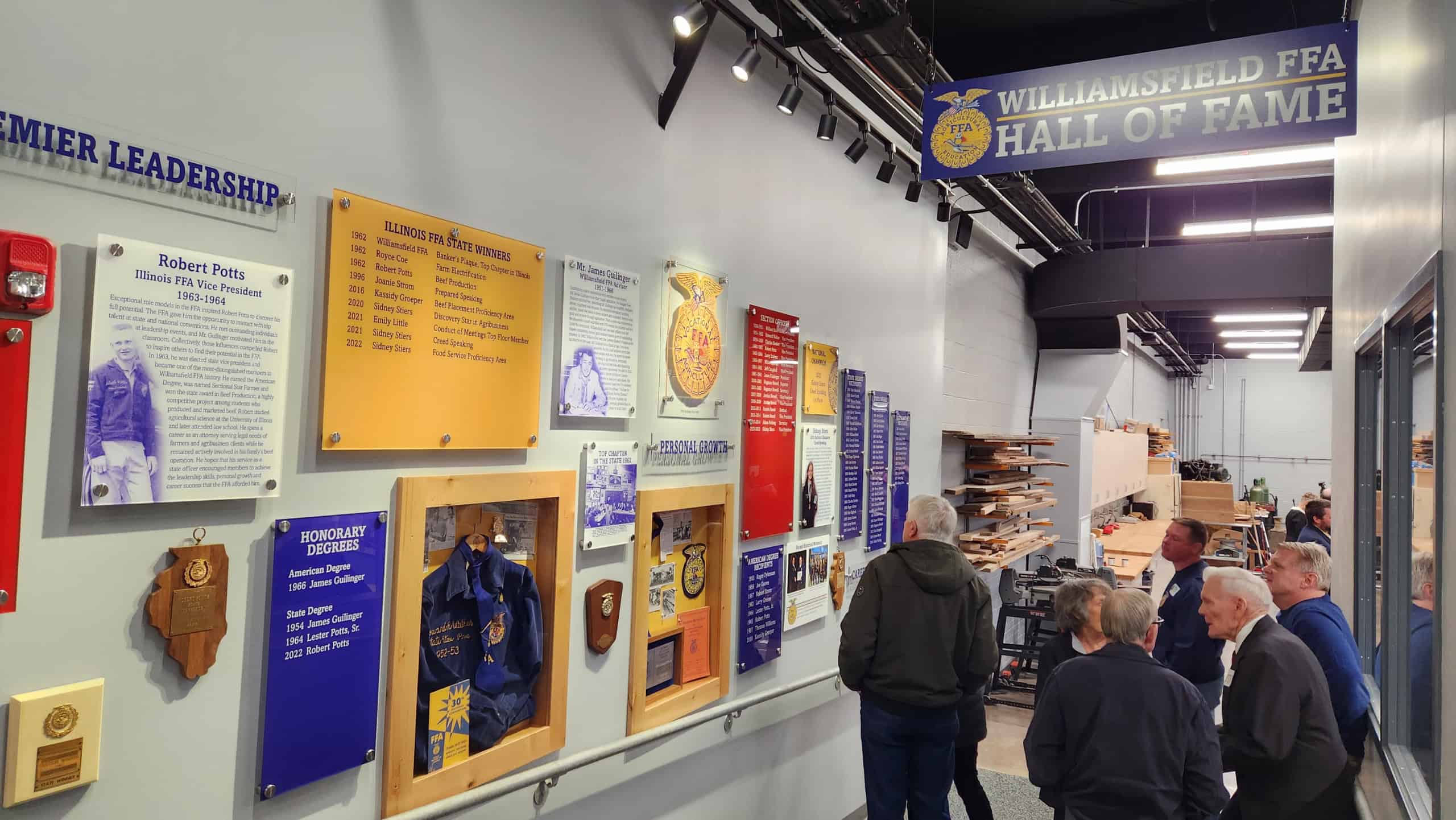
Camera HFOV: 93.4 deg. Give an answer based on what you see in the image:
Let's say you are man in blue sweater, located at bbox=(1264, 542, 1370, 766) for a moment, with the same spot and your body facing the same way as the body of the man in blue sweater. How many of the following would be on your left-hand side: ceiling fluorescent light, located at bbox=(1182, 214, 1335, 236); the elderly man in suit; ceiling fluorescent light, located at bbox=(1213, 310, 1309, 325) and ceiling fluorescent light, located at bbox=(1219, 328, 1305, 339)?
1

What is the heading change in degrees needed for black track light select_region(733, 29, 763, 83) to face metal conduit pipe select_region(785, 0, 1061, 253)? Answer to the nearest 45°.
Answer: approximately 180°

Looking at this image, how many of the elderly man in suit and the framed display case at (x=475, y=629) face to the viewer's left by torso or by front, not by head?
1

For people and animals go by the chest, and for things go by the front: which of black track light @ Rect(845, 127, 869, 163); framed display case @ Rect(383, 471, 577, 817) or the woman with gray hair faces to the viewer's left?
the black track light

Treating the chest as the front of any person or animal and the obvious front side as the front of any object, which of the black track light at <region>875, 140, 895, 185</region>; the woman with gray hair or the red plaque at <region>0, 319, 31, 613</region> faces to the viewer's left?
the black track light

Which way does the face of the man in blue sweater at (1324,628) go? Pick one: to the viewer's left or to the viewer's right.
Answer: to the viewer's left

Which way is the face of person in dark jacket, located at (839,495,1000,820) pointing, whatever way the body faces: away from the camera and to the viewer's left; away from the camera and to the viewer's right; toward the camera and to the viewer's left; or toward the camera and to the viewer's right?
away from the camera and to the viewer's left

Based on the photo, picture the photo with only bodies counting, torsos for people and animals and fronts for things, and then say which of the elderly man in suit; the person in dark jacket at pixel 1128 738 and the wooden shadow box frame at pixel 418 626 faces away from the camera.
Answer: the person in dark jacket

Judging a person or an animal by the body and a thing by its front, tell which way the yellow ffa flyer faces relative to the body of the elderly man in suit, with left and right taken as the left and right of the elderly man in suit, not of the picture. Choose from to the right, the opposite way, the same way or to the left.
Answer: the opposite way
